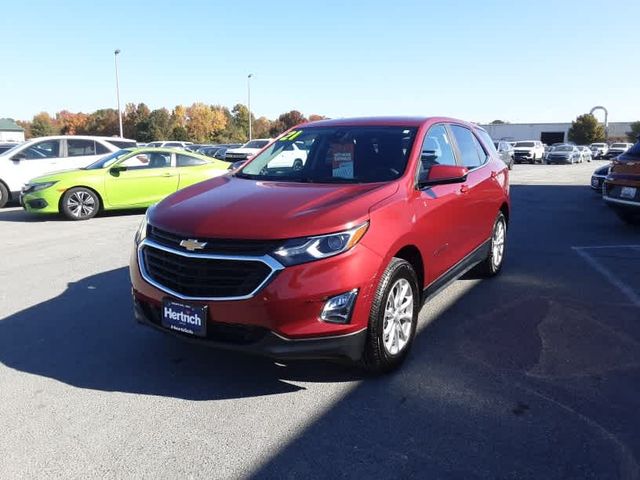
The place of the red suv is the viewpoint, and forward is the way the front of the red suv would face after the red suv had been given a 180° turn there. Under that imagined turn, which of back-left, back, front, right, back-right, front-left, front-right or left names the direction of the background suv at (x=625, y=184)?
front

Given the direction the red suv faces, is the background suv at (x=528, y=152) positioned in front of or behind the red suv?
behind

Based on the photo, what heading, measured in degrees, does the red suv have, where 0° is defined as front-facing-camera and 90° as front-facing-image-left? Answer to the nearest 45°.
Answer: approximately 45°

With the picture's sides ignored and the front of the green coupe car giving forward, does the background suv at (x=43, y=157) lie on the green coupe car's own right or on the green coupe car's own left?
on the green coupe car's own right

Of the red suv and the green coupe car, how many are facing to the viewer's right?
0

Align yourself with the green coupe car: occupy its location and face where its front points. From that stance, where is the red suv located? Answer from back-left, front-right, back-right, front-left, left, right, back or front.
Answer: left

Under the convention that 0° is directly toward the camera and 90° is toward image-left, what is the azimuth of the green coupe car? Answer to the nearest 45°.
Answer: approximately 90°
